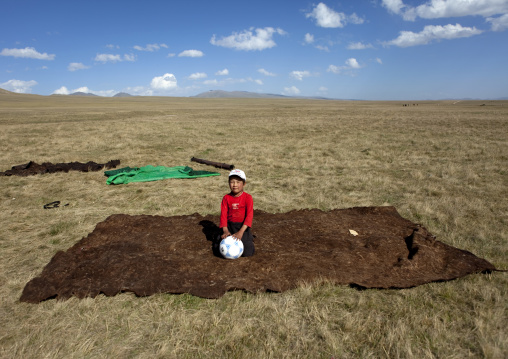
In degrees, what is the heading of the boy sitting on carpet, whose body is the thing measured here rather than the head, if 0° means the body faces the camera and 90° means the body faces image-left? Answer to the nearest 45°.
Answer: approximately 0°

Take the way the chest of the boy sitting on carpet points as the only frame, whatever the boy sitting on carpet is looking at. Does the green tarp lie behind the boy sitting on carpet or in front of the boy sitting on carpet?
behind

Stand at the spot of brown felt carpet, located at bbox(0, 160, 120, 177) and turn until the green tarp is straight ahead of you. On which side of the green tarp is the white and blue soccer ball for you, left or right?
right

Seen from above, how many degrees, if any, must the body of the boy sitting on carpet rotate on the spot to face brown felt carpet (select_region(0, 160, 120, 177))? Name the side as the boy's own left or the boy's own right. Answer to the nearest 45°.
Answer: approximately 135° to the boy's own right
